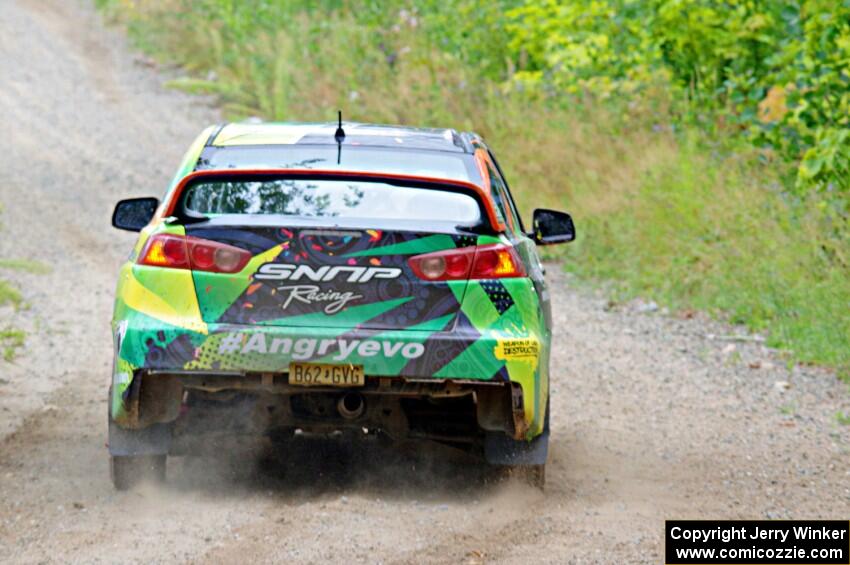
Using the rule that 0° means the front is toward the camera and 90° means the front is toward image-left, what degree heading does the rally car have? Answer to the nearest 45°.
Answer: approximately 180°
